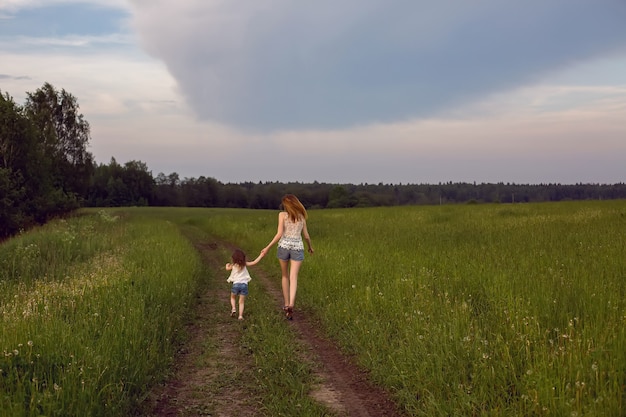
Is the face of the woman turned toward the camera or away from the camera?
away from the camera

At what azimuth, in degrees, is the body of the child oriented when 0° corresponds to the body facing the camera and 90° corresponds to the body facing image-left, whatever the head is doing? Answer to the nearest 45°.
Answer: approximately 180°

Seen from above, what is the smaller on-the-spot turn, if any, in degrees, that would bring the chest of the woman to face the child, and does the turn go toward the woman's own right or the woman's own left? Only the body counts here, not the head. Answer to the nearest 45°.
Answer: approximately 90° to the woman's own left

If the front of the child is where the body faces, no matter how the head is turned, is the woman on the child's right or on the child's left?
on the child's right

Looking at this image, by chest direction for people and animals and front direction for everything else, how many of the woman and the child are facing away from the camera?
2

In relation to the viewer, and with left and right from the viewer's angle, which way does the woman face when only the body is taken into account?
facing away from the viewer
